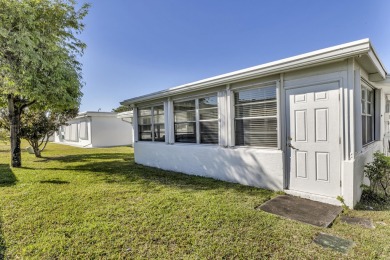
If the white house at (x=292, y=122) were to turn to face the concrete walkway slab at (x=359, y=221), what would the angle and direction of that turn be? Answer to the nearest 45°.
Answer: approximately 90° to its left

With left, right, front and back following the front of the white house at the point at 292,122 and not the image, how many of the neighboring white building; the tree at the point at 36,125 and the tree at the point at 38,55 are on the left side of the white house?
0

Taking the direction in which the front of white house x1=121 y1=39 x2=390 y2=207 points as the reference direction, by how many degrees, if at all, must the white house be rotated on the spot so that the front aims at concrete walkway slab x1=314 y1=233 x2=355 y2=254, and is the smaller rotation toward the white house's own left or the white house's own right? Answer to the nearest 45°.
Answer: approximately 45° to the white house's own left

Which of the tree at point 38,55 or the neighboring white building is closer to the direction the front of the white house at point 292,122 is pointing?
the tree

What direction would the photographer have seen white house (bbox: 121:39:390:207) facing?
facing the viewer and to the left of the viewer

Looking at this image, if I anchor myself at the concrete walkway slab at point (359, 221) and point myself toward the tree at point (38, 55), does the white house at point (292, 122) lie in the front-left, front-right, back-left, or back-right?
front-right

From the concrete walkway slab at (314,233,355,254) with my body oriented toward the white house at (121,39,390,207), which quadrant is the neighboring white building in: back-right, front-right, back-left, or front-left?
front-left

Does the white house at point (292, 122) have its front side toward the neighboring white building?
no

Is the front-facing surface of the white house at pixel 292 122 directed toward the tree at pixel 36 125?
no
